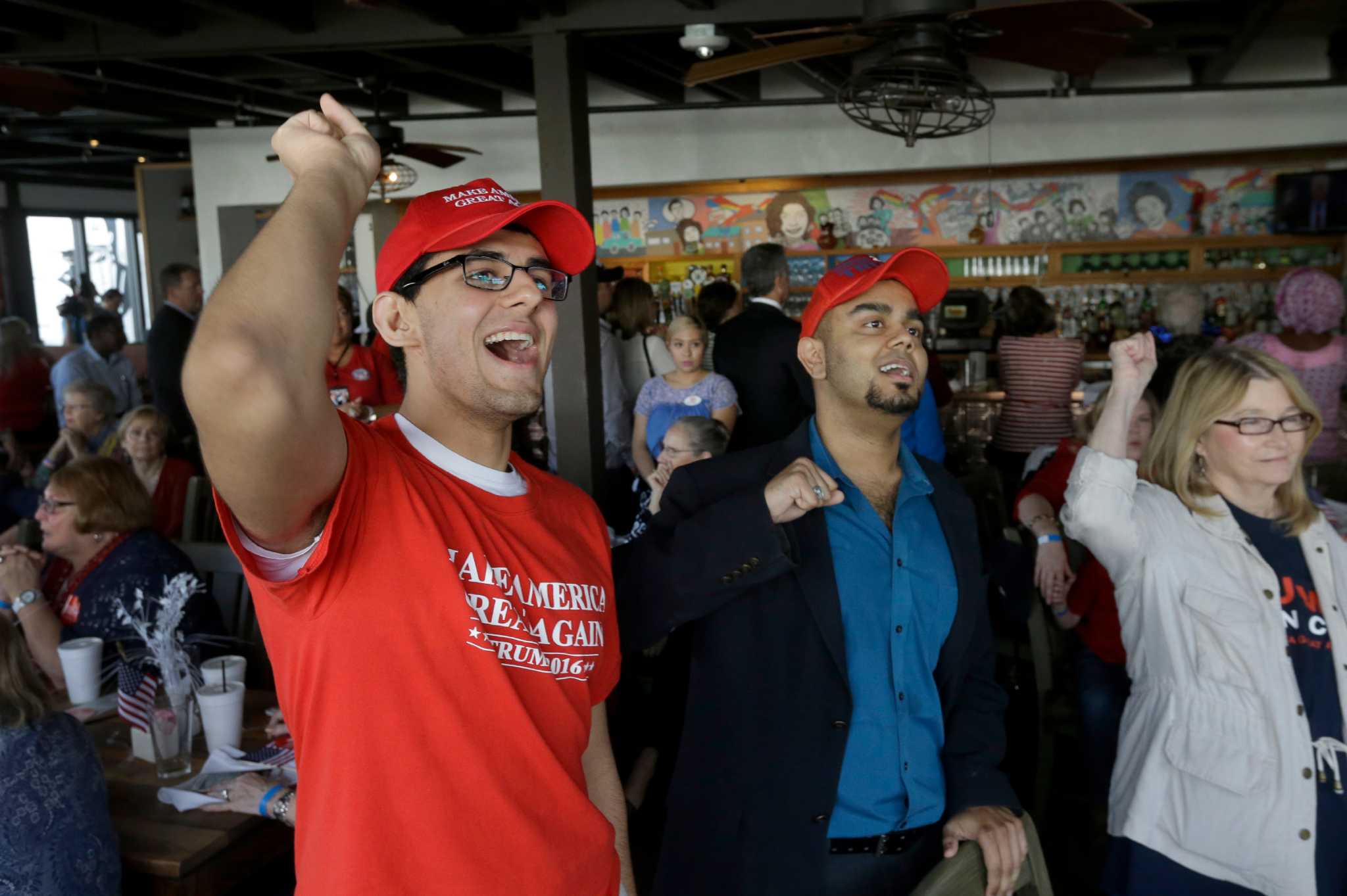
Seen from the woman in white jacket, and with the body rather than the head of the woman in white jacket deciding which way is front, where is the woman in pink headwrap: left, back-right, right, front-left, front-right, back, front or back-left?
back-left

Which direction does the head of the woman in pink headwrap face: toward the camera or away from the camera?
away from the camera

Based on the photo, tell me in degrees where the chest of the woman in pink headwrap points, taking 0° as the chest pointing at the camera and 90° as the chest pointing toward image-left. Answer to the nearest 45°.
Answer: approximately 180°

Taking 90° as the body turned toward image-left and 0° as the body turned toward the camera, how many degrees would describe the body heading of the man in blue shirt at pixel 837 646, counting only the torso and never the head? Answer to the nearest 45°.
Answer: approximately 315°

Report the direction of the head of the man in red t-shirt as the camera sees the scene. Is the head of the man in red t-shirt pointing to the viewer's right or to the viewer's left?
to the viewer's right

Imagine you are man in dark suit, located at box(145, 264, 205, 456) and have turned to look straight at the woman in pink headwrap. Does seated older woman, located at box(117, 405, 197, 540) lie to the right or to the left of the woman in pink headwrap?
right

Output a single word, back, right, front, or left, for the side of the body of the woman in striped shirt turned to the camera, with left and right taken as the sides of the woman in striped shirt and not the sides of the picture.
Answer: back
